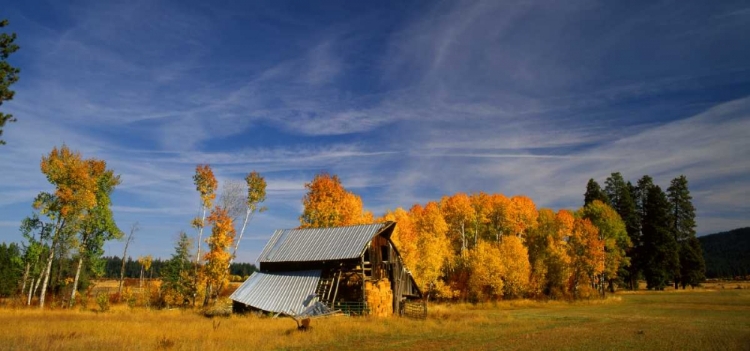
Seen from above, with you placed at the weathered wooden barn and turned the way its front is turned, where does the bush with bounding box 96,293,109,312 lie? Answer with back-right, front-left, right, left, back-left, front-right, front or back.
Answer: back-right

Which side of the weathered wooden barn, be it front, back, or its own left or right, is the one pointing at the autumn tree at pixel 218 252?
back

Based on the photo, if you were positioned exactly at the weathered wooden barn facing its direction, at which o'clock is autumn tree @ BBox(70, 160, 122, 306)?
The autumn tree is roughly at 5 o'clock from the weathered wooden barn.

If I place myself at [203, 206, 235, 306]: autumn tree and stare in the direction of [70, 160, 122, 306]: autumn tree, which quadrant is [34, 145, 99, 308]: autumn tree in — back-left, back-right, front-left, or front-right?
front-left

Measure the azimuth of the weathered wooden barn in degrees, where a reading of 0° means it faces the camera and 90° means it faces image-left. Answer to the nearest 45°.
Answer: approximately 315°

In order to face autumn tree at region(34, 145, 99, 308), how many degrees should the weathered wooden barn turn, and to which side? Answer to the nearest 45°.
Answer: approximately 135° to its right
